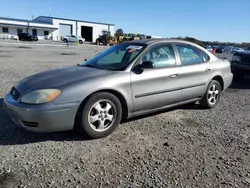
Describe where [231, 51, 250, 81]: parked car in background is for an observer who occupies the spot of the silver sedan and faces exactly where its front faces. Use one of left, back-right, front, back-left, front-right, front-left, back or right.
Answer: back

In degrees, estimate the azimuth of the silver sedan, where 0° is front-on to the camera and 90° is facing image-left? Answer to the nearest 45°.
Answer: approximately 45°
